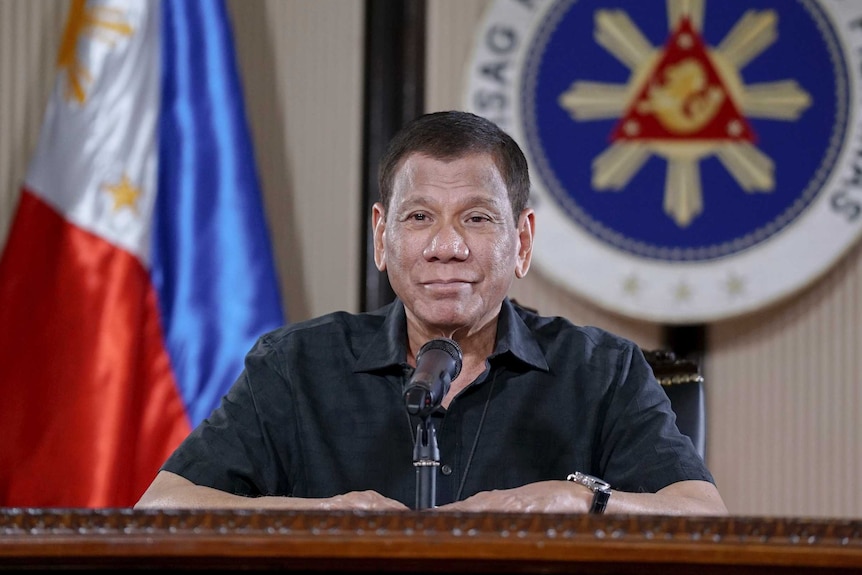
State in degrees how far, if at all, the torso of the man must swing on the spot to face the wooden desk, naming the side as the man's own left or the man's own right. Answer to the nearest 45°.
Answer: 0° — they already face it

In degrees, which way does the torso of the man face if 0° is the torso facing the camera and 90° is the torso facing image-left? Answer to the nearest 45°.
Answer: approximately 0°

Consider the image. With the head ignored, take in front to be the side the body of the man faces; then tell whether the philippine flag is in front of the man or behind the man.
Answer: behind
